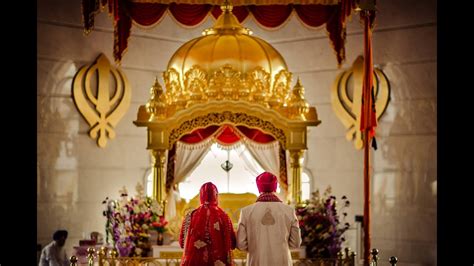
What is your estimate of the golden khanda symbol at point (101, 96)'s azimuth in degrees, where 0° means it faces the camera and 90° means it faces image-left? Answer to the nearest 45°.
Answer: approximately 0°

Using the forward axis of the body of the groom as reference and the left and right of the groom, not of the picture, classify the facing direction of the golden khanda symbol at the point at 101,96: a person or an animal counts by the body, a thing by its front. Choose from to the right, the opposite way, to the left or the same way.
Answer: the opposite way

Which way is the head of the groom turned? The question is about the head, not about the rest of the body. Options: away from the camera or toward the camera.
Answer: away from the camera

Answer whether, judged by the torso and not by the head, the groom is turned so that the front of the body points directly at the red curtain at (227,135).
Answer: yes

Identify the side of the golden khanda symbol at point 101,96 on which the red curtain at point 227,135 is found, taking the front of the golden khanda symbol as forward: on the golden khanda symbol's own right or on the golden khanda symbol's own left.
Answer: on the golden khanda symbol's own left

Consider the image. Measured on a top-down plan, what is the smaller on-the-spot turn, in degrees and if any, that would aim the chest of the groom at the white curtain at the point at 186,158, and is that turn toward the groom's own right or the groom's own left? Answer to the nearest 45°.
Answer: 0° — they already face it

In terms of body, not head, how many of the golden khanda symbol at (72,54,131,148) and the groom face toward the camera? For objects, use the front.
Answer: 1

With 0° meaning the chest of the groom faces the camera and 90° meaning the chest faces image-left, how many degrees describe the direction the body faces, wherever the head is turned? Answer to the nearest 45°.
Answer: approximately 180°

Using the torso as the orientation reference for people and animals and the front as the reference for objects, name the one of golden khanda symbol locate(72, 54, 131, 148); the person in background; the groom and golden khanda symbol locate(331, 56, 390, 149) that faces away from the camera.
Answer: the groom

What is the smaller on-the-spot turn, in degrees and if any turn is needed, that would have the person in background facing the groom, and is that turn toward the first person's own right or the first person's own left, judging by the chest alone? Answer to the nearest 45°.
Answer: approximately 45° to the first person's own right

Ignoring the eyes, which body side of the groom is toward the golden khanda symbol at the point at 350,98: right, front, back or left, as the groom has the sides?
front

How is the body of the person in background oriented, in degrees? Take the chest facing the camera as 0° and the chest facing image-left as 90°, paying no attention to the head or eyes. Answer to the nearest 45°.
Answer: approximately 270°
